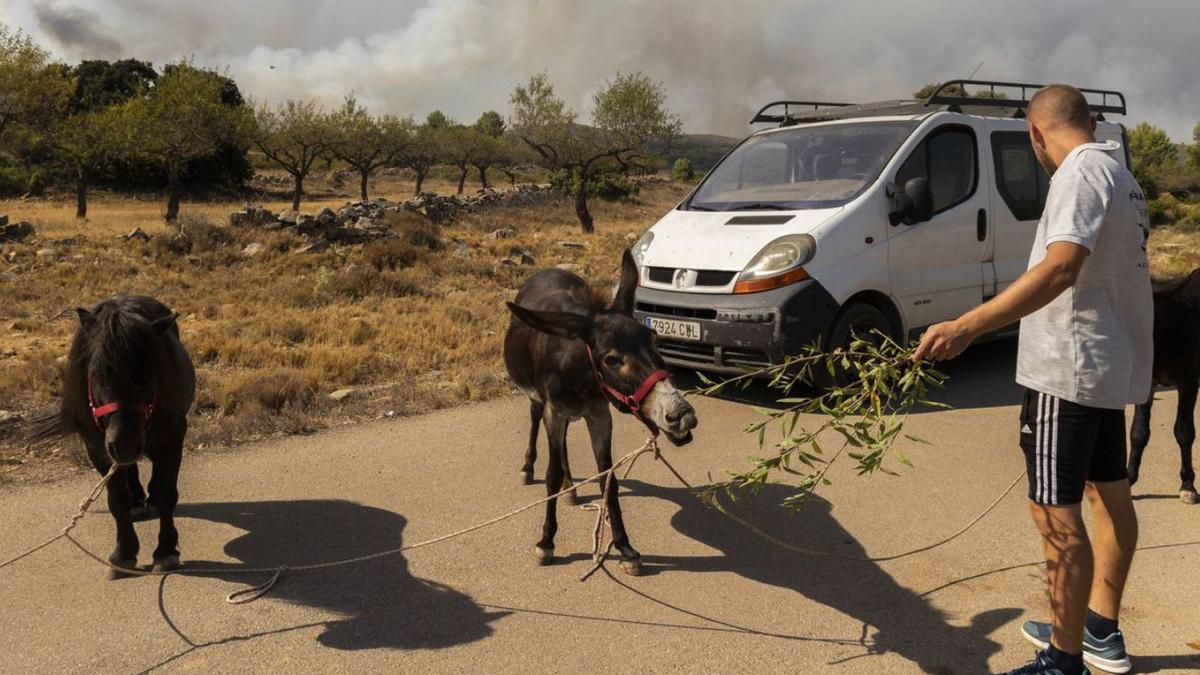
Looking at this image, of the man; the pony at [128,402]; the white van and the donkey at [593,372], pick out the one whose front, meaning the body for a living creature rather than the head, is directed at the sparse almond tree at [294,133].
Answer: the man

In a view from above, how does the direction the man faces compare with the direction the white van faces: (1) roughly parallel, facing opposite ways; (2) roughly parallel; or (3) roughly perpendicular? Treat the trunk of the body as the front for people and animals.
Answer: roughly perpendicular

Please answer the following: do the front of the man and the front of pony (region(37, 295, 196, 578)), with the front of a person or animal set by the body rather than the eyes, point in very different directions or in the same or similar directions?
very different directions

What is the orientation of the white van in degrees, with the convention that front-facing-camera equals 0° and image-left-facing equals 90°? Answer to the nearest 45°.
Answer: approximately 45°

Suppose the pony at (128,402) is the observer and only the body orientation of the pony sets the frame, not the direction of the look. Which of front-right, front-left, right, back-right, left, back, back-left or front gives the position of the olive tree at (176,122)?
back

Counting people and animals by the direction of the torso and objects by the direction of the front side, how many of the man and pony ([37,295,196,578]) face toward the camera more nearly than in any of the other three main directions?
1

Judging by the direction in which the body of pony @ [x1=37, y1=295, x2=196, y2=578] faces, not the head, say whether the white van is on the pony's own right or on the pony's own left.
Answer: on the pony's own left

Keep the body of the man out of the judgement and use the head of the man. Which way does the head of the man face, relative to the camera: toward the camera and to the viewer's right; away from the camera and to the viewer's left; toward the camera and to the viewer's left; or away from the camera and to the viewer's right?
away from the camera and to the viewer's left

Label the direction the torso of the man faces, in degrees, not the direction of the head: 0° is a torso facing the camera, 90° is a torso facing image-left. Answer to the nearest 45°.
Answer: approximately 135°

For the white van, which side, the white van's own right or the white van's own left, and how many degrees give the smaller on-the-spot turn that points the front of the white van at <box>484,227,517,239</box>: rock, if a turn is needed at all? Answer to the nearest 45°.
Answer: approximately 90° to the white van's own right
